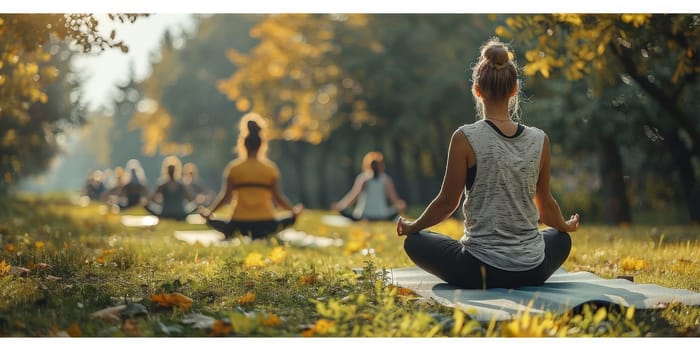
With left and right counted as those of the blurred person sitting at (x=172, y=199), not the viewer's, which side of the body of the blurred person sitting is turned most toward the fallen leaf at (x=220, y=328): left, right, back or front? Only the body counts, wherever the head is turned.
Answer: back

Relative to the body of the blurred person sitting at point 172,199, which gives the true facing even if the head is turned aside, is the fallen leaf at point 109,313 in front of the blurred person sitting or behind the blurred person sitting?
behind

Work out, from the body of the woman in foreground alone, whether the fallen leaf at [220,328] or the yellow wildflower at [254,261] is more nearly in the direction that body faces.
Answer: the yellow wildflower

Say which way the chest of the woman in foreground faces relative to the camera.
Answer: away from the camera

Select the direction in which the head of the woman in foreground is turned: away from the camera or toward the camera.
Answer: away from the camera

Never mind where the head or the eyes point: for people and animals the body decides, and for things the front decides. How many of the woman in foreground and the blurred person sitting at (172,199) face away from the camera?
2

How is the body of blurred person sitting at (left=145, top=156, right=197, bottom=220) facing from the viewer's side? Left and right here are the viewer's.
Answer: facing away from the viewer

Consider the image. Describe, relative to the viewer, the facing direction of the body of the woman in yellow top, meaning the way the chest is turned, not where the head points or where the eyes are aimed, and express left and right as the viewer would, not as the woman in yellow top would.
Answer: facing away from the viewer
